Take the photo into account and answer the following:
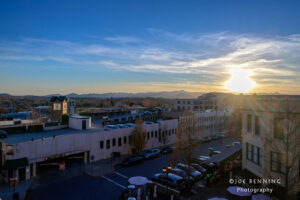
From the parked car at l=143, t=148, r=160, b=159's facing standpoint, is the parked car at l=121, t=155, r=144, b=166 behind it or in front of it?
in front

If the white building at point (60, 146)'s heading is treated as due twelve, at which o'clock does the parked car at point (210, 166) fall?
The parked car is roughly at 11 o'clock from the white building.

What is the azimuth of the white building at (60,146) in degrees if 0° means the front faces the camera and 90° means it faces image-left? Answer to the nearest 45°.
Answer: approximately 315°

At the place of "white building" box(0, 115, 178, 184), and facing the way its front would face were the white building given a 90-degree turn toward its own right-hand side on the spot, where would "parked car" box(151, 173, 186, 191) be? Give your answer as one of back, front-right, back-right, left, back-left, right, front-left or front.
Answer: left

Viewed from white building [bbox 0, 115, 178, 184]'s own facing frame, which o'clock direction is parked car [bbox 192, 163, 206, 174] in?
The parked car is roughly at 11 o'clock from the white building.

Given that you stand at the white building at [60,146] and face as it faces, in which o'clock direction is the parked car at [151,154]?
The parked car is roughly at 10 o'clock from the white building.
